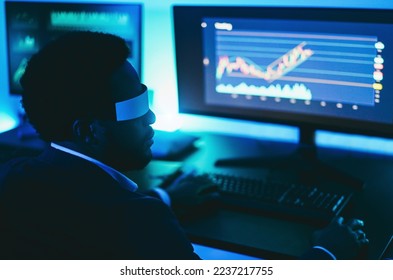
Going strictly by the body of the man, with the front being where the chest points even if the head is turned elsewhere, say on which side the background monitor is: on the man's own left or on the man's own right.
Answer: on the man's own left

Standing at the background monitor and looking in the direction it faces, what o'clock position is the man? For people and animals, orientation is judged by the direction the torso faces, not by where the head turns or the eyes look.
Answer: The man is roughly at 12 o'clock from the background monitor.

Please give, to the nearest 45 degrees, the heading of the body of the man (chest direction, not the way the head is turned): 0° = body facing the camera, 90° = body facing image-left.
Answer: approximately 225°

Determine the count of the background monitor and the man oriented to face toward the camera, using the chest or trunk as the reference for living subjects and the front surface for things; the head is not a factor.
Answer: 1

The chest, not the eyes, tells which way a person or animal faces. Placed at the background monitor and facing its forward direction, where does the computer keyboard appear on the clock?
The computer keyboard is roughly at 11 o'clock from the background monitor.

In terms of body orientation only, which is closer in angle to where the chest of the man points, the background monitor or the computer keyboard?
the computer keyboard

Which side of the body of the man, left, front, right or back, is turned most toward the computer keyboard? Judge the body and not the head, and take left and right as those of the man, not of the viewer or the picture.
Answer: front
